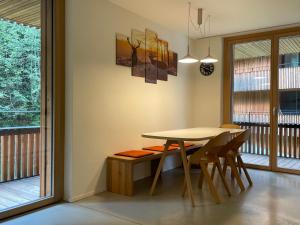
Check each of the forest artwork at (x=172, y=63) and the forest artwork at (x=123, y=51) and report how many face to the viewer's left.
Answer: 0

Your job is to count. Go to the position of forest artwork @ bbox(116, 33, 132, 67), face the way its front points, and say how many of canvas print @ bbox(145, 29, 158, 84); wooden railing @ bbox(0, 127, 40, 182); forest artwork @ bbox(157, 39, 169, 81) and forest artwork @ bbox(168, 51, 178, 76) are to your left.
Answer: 3

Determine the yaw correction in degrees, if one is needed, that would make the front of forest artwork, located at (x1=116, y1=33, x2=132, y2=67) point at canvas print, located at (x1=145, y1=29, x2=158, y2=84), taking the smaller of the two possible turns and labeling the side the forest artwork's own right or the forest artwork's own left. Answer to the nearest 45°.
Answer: approximately 90° to the forest artwork's own left

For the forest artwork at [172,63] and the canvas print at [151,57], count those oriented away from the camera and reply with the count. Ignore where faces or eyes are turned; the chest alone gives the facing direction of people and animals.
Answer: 0

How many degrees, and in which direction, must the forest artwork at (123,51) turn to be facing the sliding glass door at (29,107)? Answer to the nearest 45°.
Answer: approximately 90° to its right

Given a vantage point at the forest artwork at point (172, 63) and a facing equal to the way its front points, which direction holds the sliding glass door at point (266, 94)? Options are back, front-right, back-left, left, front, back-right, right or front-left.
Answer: front-left

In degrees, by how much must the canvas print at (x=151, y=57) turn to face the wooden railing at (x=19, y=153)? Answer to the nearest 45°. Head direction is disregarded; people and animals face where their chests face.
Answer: approximately 90° to its right

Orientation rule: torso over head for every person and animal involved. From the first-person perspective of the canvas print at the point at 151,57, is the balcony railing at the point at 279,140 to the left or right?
on its left

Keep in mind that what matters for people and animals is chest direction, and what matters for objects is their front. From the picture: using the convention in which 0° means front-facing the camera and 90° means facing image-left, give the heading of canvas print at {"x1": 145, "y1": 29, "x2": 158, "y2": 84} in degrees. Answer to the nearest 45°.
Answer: approximately 315°

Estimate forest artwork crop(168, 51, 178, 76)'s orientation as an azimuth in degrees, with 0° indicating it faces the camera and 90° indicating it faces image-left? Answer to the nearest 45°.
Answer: approximately 315°
